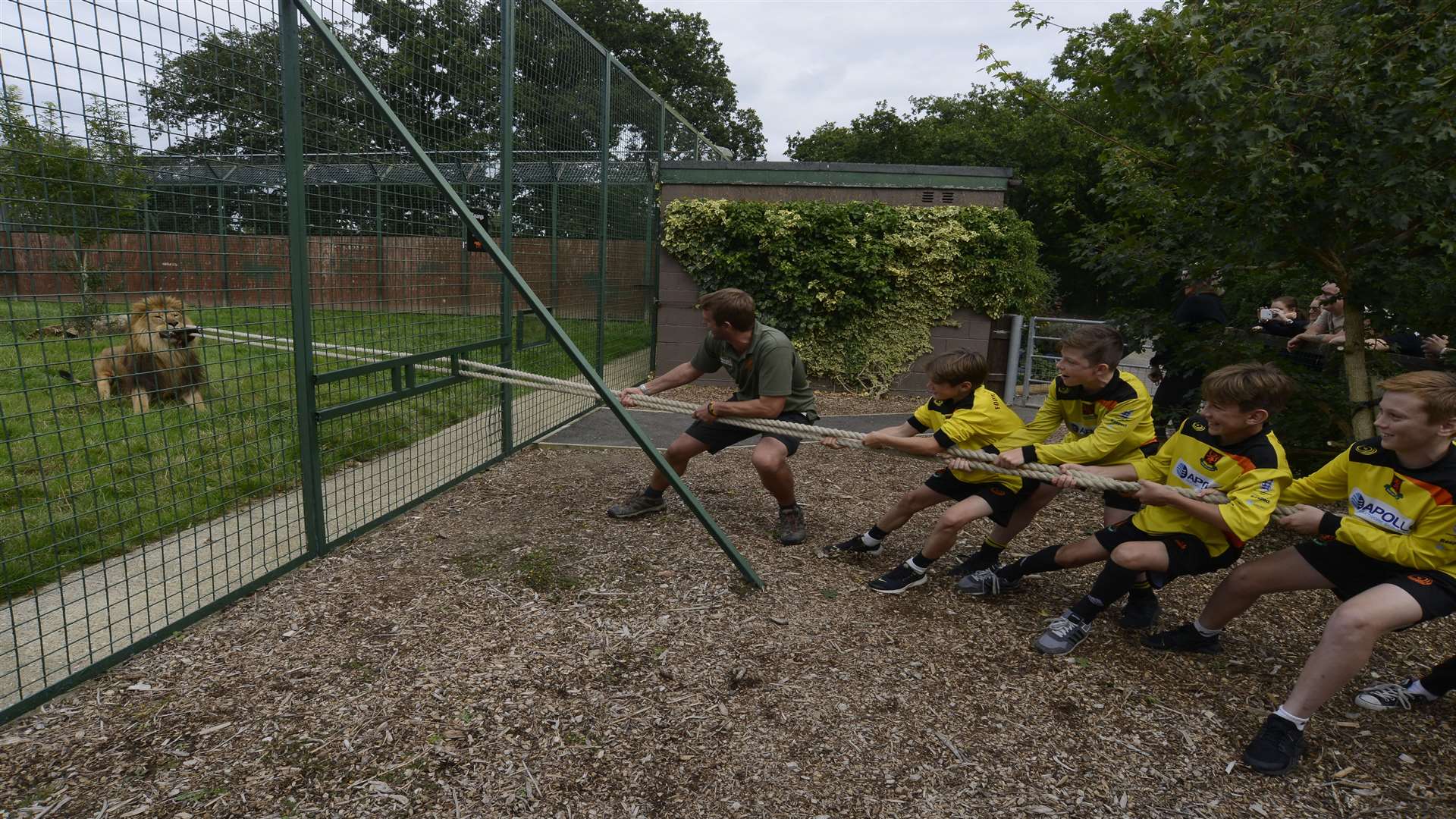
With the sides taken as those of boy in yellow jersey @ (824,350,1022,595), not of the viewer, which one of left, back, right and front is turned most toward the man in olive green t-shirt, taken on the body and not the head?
front

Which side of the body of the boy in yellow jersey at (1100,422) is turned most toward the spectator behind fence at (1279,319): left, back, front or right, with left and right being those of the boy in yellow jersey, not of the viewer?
back

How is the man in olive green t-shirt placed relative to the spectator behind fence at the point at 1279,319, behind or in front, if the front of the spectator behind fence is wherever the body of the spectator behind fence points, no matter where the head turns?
in front

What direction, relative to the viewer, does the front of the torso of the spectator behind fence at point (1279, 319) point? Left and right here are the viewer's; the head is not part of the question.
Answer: facing the viewer and to the left of the viewer

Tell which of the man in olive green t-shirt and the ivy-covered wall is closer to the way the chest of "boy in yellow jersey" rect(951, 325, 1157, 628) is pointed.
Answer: the man in olive green t-shirt

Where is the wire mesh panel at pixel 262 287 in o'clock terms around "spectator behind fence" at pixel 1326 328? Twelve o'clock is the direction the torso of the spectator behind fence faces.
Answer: The wire mesh panel is roughly at 12 o'clock from the spectator behind fence.

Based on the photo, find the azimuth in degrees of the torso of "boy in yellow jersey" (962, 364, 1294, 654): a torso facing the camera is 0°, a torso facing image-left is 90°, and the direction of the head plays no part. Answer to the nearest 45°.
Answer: approximately 45°

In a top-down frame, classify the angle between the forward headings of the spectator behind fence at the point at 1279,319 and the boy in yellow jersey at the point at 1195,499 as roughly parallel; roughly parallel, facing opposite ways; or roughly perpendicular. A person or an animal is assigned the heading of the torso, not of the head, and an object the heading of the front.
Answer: roughly parallel

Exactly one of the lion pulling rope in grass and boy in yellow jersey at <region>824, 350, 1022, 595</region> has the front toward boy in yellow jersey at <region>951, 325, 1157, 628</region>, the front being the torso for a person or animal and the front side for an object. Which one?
the lion pulling rope in grass

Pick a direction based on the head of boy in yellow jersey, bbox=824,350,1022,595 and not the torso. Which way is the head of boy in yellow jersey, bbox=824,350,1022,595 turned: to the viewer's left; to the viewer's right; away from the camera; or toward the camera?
to the viewer's left

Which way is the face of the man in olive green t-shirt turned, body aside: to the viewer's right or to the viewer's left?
to the viewer's left

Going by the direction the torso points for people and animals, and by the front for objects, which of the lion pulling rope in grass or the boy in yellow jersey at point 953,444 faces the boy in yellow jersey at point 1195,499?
the lion pulling rope in grass

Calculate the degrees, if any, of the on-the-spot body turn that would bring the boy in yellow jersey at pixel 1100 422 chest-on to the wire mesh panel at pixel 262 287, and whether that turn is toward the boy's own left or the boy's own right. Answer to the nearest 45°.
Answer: approximately 45° to the boy's own right

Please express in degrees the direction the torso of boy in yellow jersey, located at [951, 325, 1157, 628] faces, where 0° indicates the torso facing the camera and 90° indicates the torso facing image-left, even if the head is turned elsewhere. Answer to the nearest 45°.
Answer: approximately 45°

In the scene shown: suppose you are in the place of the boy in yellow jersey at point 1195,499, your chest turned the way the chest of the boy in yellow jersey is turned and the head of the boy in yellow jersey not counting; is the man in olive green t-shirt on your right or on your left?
on your right

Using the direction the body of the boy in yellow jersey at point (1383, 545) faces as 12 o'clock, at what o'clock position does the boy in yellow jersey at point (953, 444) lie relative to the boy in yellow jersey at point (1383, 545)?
the boy in yellow jersey at point (953, 444) is roughly at 2 o'clock from the boy in yellow jersey at point (1383, 545).
